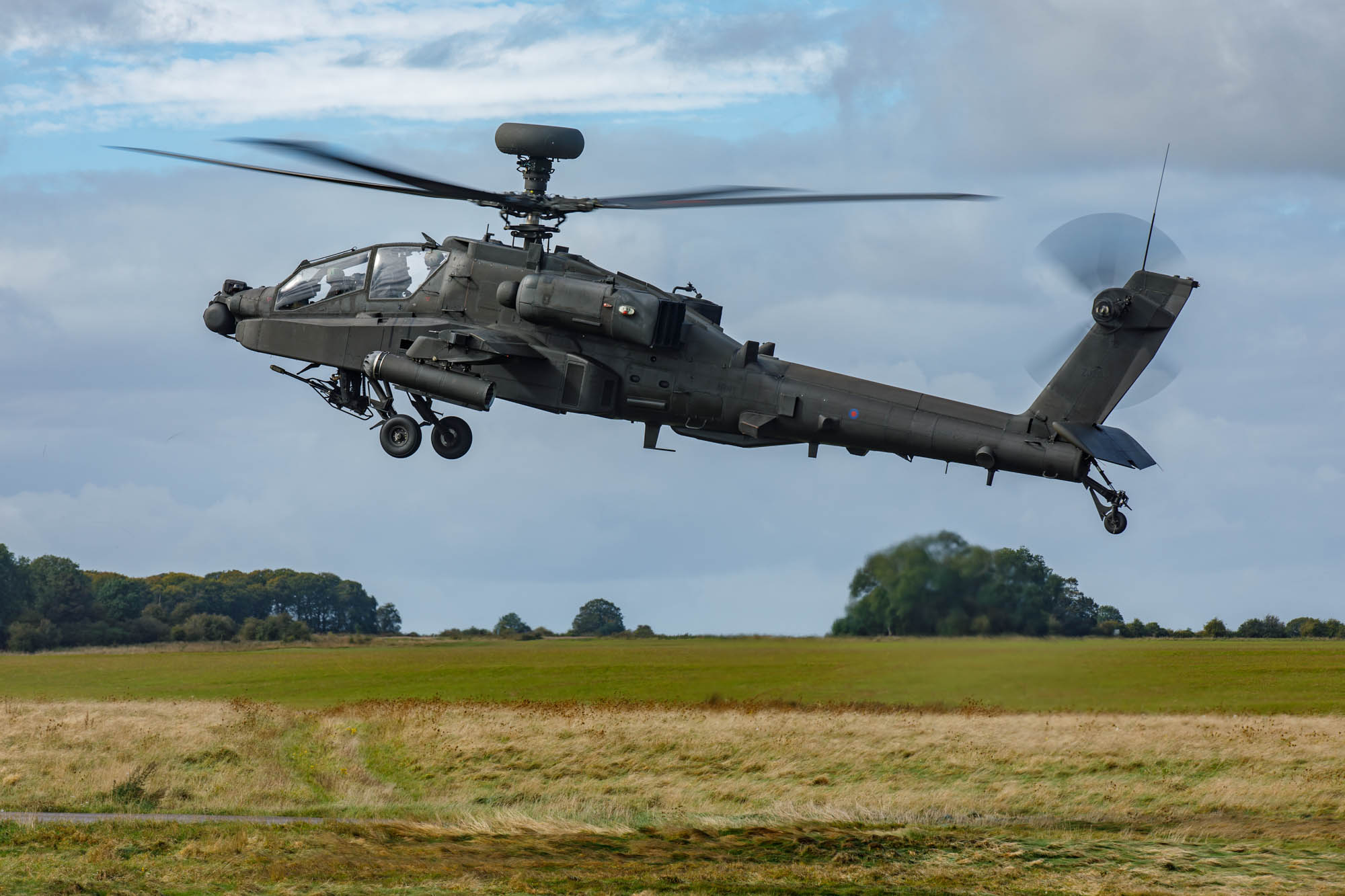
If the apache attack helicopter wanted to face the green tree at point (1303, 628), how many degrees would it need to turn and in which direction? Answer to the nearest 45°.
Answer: approximately 135° to its right

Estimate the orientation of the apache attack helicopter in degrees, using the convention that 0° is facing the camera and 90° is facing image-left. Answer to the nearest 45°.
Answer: approximately 90°
